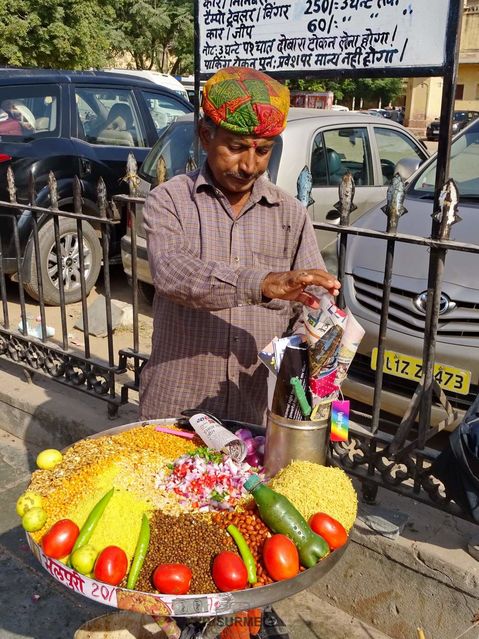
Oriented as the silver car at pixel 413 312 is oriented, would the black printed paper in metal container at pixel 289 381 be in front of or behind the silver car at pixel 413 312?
in front

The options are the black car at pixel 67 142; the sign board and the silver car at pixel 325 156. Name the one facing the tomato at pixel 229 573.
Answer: the sign board

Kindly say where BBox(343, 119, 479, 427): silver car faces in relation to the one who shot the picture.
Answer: facing the viewer and to the left of the viewer

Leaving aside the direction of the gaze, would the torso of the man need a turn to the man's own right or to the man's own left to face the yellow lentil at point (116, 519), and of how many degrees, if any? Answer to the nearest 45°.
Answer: approximately 90° to the man's own right
